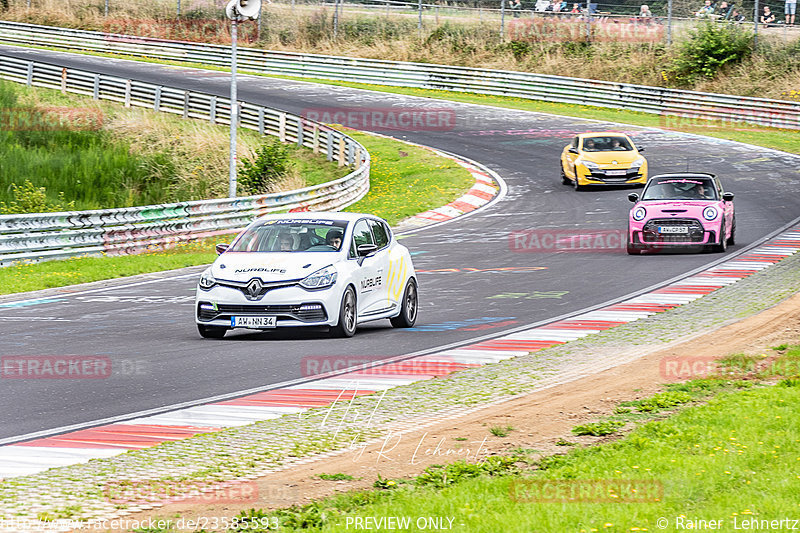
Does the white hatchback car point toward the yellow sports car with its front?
no

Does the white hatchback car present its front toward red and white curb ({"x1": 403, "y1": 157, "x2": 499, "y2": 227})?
no

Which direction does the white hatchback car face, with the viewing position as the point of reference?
facing the viewer and to the left of the viewer

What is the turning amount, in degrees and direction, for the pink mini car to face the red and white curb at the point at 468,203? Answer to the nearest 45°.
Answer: approximately 135° to its right

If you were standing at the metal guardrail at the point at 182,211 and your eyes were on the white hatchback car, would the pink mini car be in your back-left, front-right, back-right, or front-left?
front-left

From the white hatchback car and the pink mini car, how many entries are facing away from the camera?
0

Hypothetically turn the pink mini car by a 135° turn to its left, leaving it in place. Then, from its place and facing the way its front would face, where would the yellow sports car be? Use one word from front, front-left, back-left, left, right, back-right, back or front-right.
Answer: front-left

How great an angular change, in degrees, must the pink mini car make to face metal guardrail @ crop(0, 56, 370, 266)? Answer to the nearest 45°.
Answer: approximately 90° to its right

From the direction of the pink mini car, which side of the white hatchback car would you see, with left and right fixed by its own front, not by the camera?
back

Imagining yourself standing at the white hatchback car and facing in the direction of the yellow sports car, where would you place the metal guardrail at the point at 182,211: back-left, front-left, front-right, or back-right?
front-left

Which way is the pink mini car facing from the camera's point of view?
toward the camera

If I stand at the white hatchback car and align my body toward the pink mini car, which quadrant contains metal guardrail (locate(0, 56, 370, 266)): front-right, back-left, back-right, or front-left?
front-left
